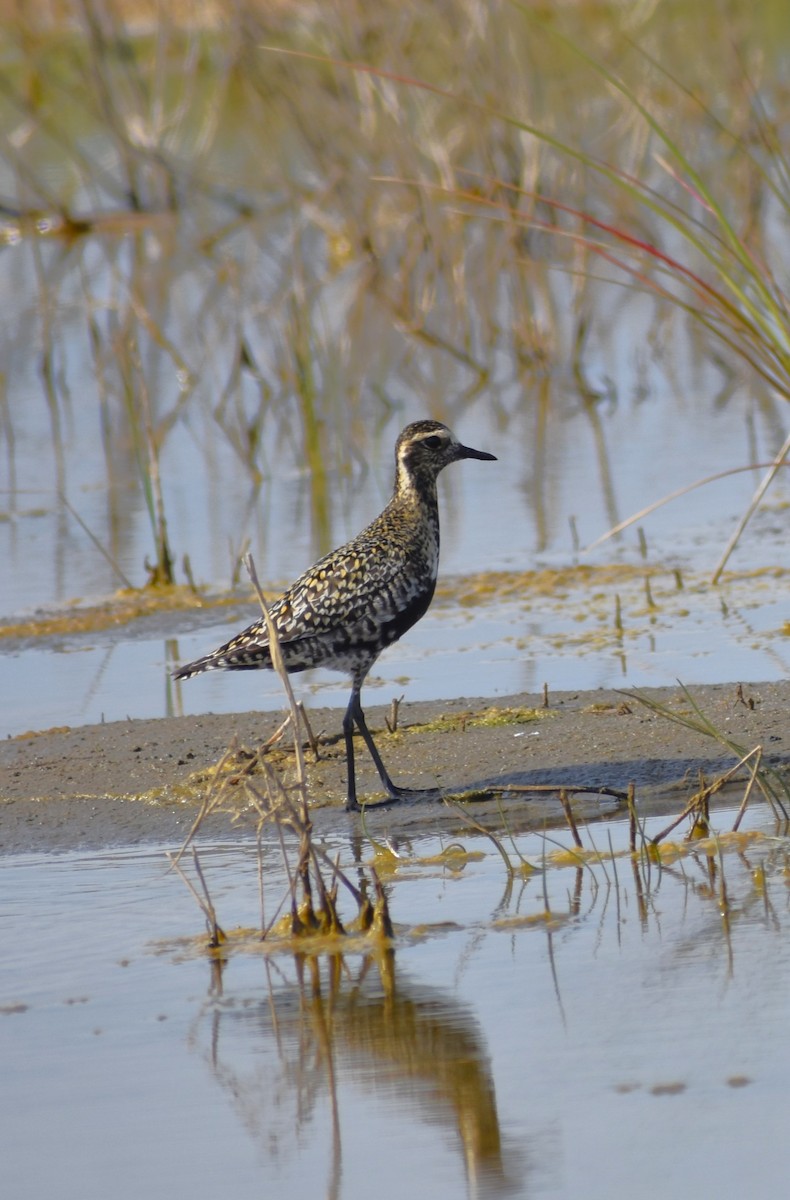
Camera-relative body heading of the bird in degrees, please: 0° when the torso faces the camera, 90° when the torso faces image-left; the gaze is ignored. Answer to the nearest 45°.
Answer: approximately 270°
